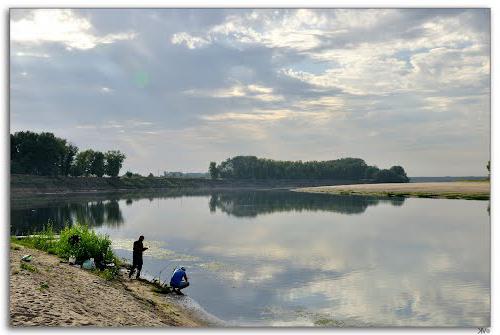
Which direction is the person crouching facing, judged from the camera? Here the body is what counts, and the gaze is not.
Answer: to the viewer's right

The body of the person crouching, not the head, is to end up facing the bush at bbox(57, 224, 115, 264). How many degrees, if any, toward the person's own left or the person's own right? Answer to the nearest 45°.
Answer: approximately 135° to the person's own left

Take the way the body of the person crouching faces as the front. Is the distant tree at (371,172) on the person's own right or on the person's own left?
on the person's own left

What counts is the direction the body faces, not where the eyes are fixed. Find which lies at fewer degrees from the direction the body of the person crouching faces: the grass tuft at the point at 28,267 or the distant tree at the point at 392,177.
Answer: the distant tree

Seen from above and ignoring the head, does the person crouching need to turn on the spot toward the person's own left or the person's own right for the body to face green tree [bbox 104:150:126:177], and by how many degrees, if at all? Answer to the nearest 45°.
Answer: approximately 90° to the person's own left
